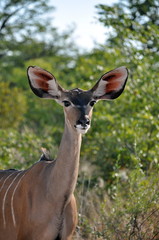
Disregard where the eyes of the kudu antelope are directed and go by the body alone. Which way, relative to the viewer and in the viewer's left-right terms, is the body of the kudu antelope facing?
facing the viewer and to the right of the viewer
